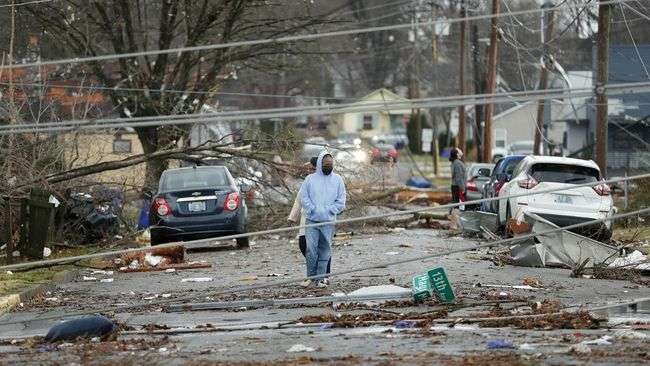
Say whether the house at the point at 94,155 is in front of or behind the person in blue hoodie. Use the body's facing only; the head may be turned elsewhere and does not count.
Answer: behind

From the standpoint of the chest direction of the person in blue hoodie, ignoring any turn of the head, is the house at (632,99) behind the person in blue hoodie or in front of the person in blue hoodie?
behind

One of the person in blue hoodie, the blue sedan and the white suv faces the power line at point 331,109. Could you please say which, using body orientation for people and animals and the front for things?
the person in blue hoodie

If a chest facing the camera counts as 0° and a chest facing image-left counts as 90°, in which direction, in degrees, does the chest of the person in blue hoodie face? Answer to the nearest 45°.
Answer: approximately 0°

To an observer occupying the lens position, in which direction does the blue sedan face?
facing away from the viewer

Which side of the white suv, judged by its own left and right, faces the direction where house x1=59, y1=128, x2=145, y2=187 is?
left

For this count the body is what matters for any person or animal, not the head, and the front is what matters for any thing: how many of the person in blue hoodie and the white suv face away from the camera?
1

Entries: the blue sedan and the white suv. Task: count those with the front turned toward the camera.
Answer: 0

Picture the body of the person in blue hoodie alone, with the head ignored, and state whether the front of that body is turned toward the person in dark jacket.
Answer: no

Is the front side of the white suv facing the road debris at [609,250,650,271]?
no

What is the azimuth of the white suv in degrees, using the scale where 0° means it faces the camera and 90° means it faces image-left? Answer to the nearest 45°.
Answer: approximately 180°

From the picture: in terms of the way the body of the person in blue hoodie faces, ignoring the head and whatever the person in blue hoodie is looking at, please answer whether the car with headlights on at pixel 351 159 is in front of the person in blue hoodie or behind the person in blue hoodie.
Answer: behind

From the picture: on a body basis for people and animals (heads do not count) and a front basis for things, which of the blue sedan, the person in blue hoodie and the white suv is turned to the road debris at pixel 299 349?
the person in blue hoodie

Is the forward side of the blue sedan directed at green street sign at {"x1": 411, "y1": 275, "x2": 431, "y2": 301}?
no

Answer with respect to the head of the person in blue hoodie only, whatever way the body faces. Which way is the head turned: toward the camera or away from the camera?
toward the camera

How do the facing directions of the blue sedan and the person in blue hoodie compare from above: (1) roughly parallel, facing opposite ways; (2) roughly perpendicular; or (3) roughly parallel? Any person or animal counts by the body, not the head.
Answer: roughly parallel, facing opposite ways
